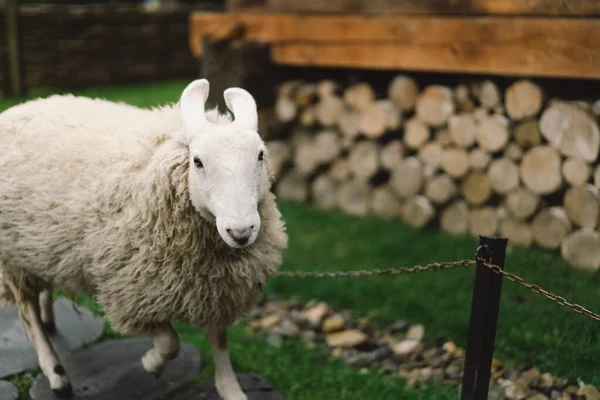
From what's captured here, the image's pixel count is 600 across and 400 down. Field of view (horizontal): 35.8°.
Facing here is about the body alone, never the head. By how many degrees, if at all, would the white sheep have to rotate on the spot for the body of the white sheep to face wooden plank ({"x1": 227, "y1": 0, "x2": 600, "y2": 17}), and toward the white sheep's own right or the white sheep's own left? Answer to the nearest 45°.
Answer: approximately 90° to the white sheep's own left

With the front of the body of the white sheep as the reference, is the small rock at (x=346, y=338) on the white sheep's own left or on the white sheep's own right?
on the white sheep's own left

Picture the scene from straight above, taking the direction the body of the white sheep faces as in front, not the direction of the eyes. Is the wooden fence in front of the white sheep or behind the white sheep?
behind

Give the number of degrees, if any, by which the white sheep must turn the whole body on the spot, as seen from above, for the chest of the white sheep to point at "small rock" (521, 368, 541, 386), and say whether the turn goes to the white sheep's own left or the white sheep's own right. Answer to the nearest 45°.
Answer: approximately 45° to the white sheep's own left

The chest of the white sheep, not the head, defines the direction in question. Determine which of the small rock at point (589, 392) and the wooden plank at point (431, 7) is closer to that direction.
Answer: the small rock

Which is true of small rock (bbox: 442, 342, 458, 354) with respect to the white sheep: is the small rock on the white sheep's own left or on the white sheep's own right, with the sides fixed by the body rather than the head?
on the white sheep's own left

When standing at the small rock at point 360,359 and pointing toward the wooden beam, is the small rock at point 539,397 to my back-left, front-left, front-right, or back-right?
back-right

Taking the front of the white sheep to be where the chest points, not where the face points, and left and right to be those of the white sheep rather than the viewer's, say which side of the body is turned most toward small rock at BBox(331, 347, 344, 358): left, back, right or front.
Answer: left

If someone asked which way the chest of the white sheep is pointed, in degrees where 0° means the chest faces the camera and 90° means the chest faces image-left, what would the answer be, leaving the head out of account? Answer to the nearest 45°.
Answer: approximately 315°
